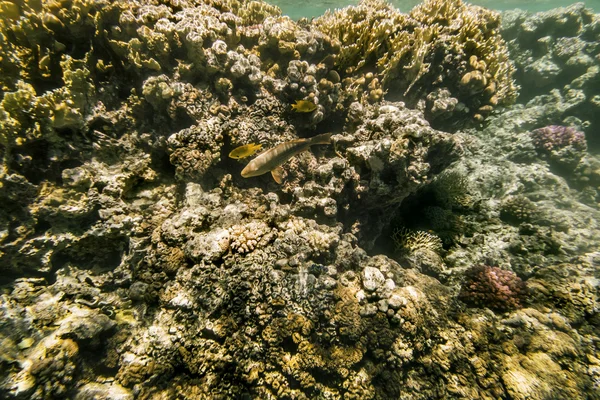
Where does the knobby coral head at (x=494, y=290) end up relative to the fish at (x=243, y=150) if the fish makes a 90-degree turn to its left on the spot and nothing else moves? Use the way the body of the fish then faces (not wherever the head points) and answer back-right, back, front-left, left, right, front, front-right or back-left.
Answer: left

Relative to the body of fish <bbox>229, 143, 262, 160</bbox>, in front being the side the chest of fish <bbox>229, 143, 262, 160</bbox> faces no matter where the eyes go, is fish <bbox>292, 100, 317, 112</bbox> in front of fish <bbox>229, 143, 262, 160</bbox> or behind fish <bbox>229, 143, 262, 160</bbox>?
behind

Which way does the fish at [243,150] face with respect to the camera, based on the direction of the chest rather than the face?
to the viewer's left

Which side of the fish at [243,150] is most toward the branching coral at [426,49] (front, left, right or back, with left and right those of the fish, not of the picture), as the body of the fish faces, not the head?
back
